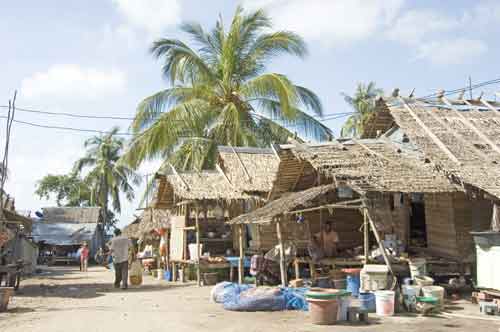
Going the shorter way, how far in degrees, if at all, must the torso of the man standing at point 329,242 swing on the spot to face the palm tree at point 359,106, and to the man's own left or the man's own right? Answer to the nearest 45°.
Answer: approximately 180°

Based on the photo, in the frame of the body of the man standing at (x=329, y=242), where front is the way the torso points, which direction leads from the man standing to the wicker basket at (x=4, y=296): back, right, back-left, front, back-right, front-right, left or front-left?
front-right

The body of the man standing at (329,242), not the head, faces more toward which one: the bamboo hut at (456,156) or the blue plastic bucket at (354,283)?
the blue plastic bucket

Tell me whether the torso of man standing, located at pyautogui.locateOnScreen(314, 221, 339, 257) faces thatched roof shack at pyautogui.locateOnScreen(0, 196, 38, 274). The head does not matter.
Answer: no

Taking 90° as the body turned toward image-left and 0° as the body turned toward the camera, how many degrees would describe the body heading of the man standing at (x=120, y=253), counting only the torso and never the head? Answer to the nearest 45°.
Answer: approximately 180°

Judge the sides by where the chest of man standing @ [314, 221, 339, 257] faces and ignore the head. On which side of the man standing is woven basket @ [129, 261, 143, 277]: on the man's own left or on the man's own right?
on the man's own right

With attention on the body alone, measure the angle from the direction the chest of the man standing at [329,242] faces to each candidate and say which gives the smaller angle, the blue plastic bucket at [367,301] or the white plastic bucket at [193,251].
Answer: the blue plastic bucket

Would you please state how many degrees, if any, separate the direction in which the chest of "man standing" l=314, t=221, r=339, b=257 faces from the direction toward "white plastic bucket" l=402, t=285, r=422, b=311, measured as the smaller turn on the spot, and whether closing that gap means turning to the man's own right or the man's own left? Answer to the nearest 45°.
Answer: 0° — they already face it

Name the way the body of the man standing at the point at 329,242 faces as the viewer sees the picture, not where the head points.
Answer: toward the camera

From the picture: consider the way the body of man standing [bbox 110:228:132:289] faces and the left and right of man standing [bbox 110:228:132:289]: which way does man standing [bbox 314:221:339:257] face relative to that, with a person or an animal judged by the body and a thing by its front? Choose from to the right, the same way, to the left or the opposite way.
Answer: the opposite way

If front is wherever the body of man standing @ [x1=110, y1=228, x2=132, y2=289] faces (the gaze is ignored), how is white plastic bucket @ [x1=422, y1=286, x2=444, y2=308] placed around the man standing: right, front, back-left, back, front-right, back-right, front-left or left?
back-right

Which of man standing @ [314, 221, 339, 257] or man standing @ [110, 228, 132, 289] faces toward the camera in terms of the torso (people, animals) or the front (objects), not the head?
man standing @ [314, 221, 339, 257]

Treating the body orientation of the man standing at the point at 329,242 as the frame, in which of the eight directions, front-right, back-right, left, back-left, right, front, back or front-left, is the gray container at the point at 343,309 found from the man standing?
front

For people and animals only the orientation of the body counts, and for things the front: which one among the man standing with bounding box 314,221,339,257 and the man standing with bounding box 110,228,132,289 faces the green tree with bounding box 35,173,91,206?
the man standing with bounding box 110,228,132,289

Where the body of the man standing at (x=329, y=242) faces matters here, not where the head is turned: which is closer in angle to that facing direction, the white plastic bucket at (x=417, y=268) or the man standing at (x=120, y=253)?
the white plastic bucket

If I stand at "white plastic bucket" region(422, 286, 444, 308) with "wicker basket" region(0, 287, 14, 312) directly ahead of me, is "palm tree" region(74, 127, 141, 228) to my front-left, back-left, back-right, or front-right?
front-right

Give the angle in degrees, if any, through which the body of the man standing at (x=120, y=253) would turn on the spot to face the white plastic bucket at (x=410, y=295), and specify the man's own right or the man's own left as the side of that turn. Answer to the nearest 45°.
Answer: approximately 135° to the man's own right
